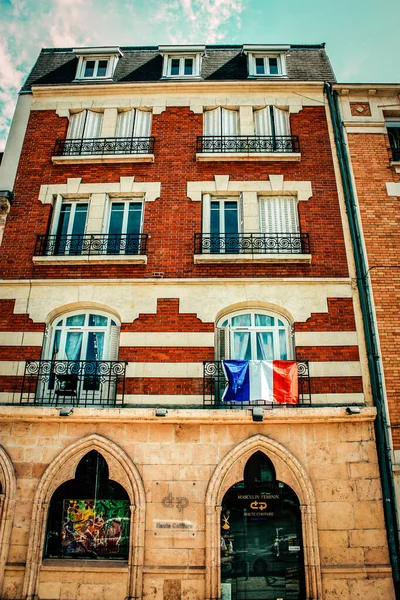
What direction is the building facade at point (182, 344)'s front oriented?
toward the camera
